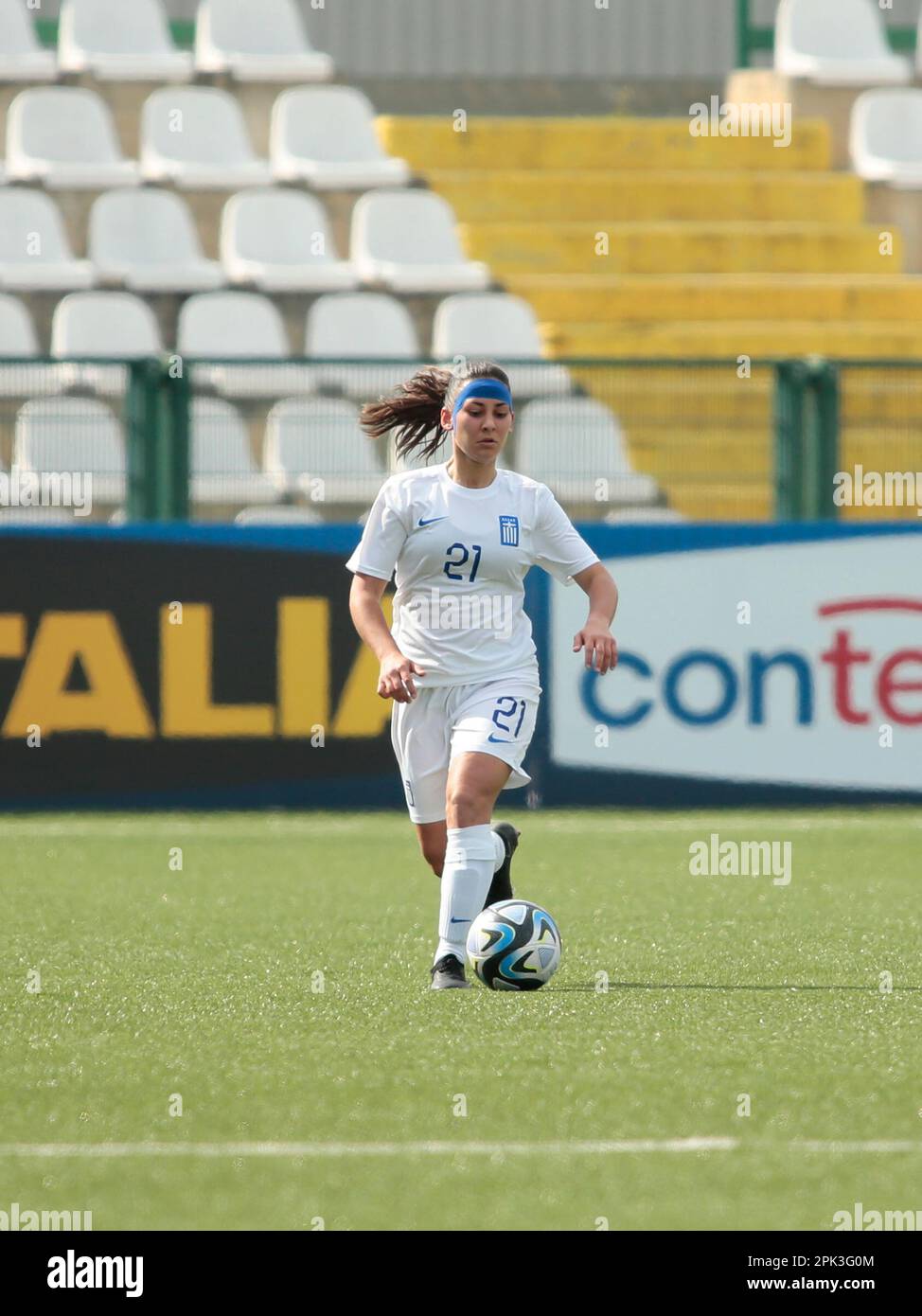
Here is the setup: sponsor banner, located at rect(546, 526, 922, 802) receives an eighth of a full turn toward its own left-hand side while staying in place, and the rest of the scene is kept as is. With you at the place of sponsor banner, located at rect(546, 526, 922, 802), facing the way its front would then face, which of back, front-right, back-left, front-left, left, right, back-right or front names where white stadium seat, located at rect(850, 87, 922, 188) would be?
back-left

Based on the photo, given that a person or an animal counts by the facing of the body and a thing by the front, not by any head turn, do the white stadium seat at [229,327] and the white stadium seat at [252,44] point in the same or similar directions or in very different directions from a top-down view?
same or similar directions

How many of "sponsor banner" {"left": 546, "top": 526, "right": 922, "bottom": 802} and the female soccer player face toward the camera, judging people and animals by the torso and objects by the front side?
2

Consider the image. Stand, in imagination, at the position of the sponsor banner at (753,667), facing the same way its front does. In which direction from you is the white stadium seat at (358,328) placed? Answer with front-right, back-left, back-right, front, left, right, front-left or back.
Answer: back-right

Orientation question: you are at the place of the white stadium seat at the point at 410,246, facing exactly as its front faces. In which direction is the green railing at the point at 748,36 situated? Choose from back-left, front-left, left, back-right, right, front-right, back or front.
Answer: left

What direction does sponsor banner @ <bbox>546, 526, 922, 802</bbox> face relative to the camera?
toward the camera

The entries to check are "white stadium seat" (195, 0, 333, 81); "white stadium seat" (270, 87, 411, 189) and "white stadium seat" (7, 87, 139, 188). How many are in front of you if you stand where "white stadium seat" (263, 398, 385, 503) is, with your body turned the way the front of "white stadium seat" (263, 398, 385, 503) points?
0

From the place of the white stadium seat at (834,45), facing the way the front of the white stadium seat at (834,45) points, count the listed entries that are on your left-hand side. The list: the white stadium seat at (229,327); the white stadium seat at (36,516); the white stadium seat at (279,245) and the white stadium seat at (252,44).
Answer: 0

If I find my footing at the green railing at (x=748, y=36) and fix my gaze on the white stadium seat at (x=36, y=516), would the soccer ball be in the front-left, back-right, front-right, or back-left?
front-left

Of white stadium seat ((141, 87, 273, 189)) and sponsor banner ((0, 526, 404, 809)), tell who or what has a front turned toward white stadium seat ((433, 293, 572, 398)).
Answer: white stadium seat ((141, 87, 273, 189))

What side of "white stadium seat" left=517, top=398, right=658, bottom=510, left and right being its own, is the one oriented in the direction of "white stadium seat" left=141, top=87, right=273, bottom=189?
back

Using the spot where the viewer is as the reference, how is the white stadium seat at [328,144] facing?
facing the viewer and to the right of the viewer

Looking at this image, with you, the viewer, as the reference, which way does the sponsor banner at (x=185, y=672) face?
facing the viewer

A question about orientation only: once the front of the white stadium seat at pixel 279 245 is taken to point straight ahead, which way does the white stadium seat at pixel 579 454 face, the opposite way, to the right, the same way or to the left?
the same way

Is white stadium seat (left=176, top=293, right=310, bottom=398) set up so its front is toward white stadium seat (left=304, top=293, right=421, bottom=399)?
no

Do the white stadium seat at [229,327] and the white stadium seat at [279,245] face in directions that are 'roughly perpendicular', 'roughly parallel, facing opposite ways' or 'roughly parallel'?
roughly parallel

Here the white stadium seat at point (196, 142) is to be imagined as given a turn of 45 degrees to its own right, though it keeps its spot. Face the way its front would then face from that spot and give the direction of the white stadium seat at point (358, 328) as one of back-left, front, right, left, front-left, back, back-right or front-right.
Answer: front-left
